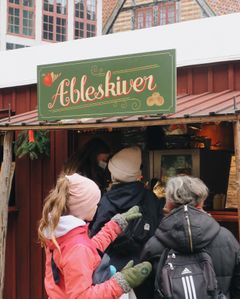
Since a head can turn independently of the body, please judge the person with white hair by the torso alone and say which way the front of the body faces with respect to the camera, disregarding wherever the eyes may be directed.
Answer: away from the camera

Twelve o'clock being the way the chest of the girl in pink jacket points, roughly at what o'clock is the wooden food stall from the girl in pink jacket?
The wooden food stall is roughly at 11 o'clock from the girl in pink jacket.

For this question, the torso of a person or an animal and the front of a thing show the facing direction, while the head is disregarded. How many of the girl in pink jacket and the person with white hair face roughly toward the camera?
0

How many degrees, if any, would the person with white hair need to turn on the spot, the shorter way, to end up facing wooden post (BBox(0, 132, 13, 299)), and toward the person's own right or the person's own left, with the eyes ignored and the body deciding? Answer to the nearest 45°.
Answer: approximately 45° to the person's own left

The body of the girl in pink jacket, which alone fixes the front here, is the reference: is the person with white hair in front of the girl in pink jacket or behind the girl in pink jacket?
in front

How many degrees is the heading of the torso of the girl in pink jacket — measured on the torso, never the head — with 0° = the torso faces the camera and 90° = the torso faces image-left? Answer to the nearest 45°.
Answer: approximately 225°

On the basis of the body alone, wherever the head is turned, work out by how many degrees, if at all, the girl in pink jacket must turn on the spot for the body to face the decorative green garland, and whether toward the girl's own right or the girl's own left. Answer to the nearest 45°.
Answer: approximately 45° to the girl's own left
